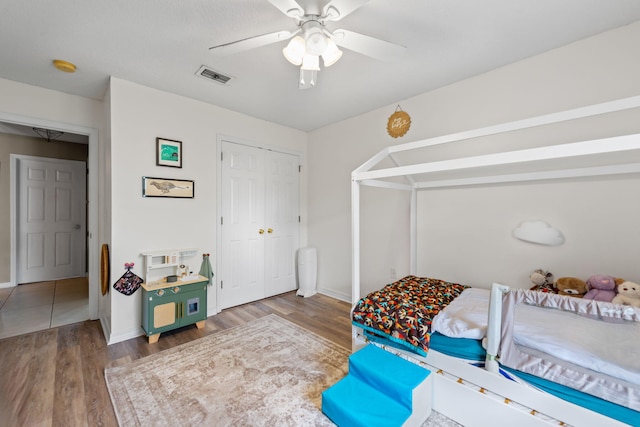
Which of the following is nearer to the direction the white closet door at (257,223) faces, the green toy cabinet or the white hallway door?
the green toy cabinet

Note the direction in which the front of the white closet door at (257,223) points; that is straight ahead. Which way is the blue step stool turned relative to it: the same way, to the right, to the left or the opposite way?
to the right

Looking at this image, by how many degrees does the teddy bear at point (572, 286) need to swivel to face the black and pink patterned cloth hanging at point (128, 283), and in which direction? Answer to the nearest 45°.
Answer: approximately 45° to its right

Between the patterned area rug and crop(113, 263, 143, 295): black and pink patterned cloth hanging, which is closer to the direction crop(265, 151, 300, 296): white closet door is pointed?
the patterned area rug

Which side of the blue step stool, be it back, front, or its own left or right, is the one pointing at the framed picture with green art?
right

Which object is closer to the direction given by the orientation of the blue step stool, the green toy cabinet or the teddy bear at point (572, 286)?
the green toy cabinet

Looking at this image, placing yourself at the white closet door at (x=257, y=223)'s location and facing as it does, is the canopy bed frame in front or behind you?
in front

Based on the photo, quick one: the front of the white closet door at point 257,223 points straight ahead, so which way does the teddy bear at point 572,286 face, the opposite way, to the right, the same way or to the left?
to the right

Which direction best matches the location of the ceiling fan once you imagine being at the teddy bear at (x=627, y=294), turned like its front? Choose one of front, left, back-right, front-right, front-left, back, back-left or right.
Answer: front-right

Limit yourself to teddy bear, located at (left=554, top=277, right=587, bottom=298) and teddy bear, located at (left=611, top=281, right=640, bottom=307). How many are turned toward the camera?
2

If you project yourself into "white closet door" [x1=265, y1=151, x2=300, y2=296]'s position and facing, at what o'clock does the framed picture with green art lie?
The framed picture with green art is roughly at 3 o'clock from the white closet door.

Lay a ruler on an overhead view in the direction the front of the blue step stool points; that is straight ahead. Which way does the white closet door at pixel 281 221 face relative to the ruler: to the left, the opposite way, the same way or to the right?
to the left
